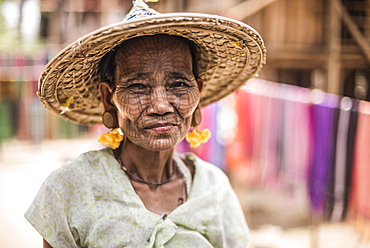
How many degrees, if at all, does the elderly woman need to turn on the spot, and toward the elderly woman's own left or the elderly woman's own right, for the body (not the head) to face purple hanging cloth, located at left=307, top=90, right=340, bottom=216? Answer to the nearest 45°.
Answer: approximately 135° to the elderly woman's own left

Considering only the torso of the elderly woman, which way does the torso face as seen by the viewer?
toward the camera

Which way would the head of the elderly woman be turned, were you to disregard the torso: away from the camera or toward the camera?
toward the camera
